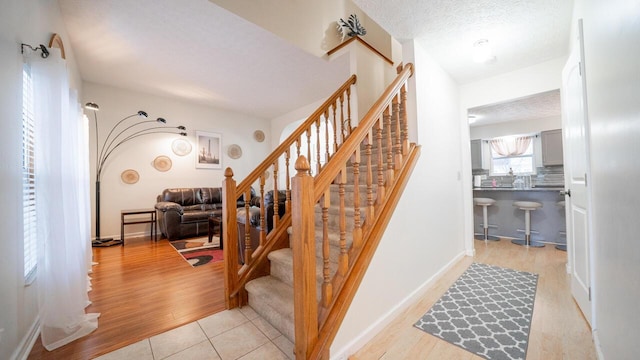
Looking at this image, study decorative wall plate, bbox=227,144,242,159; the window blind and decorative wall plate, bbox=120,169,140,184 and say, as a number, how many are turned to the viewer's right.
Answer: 1

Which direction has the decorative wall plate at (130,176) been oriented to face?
toward the camera

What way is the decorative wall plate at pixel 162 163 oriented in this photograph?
toward the camera

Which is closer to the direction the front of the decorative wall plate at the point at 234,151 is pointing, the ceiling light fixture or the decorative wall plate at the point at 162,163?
the ceiling light fixture

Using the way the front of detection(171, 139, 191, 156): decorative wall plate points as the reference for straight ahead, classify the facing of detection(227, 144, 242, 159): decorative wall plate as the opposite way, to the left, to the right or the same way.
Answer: the same way

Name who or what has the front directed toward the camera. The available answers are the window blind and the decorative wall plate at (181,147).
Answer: the decorative wall plate

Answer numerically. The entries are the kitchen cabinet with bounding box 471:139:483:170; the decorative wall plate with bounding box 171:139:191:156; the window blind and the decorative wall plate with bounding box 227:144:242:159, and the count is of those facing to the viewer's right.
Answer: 1

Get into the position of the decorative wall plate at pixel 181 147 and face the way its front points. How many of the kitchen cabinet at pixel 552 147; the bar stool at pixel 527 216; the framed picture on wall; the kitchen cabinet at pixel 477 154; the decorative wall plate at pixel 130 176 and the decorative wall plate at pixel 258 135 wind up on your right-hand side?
1

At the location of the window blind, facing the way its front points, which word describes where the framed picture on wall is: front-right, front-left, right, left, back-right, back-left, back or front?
front-left

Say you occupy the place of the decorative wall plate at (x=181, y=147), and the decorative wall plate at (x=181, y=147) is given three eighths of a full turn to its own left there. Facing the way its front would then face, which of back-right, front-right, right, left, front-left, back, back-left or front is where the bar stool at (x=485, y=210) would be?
right

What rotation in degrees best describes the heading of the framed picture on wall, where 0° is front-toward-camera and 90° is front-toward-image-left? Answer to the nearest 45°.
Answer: approximately 45°

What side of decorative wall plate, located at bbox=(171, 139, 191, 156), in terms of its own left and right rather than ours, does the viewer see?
front

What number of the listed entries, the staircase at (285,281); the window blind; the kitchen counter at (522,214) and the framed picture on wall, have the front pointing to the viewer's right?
1

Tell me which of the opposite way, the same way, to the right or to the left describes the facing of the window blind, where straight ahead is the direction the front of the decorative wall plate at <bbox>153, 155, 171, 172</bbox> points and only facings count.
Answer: to the left

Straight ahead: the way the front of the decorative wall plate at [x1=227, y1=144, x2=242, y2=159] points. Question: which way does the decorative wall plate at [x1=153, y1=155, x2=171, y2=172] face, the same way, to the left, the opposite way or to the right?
the same way

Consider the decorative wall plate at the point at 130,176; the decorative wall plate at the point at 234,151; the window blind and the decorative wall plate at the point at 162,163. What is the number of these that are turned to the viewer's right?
1
